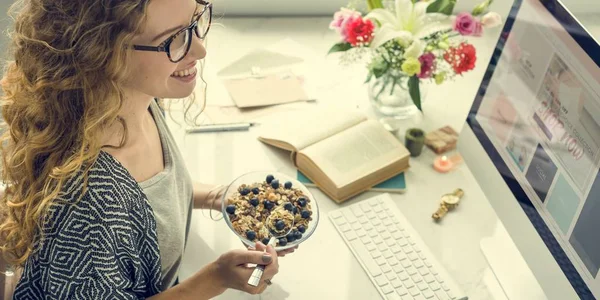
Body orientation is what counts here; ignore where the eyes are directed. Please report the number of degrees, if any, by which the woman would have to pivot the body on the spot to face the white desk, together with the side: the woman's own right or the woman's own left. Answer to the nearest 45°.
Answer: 0° — they already face it

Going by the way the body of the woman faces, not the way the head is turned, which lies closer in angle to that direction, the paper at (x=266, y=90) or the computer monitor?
the computer monitor

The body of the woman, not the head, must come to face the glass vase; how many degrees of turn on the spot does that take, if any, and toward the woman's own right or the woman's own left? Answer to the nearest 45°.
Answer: approximately 45° to the woman's own left

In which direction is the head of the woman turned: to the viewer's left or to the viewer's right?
to the viewer's right

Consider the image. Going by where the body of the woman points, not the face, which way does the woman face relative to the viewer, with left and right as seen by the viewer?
facing to the right of the viewer

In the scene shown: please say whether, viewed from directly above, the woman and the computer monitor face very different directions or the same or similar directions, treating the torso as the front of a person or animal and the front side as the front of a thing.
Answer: very different directions

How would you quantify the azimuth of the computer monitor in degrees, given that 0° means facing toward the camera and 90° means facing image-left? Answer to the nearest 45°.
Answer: approximately 45°

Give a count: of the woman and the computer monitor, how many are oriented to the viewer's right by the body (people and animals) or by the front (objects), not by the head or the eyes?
1

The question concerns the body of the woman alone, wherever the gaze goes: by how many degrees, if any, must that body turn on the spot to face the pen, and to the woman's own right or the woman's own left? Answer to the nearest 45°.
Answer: approximately 45° to the woman's own left
